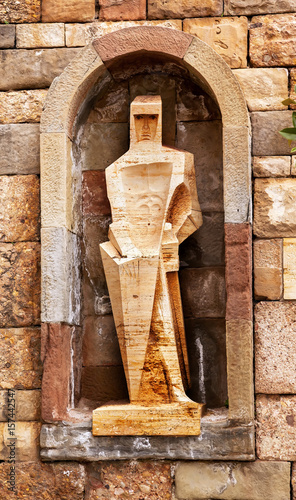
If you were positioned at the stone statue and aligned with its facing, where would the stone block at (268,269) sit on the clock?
The stone block is roughly at 9 o'clock from the stone statue.

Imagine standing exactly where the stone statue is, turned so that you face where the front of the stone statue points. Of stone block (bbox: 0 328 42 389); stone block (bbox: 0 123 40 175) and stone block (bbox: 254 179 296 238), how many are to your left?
1

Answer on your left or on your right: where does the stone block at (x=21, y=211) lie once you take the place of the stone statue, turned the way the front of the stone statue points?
on your right

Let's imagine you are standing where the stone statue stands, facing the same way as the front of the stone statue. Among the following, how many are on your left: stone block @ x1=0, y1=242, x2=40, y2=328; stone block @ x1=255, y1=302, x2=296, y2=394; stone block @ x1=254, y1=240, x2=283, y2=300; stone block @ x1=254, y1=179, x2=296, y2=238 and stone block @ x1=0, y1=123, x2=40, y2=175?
3

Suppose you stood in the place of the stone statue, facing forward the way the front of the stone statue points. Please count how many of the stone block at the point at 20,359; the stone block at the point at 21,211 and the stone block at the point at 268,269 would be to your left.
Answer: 1

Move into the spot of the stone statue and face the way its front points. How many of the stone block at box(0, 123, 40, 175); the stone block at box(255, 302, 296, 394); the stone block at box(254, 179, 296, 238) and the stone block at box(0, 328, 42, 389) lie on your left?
2

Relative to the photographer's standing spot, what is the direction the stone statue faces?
facing the viewer

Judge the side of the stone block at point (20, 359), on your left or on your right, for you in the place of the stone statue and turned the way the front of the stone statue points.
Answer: on your right

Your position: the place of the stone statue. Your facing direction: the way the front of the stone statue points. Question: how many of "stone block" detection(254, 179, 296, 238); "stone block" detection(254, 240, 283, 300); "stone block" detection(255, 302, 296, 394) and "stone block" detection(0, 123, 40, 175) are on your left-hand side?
3

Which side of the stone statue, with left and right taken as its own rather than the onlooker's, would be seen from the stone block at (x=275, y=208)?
left

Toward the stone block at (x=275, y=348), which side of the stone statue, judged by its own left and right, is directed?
left
